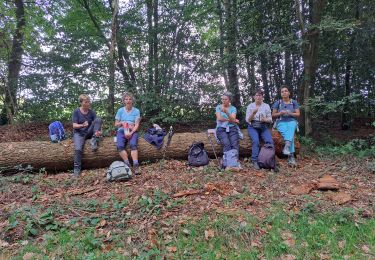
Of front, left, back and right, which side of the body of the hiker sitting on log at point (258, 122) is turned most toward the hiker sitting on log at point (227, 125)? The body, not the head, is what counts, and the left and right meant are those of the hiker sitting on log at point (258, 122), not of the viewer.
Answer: right

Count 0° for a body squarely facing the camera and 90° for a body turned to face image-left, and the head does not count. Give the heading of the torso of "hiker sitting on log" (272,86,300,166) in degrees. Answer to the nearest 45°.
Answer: approximately 0°

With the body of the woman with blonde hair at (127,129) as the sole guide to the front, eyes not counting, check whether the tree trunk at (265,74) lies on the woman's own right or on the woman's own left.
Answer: on the woman's own left

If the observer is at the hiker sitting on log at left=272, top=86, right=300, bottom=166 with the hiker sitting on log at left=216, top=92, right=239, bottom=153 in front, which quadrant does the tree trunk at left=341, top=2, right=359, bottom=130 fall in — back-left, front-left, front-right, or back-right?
back-right

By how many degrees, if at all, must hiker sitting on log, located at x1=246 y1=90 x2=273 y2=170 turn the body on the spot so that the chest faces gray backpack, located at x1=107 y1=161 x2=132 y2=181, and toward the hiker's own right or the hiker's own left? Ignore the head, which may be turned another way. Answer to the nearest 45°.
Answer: approximately 45° to the hiker's own right
